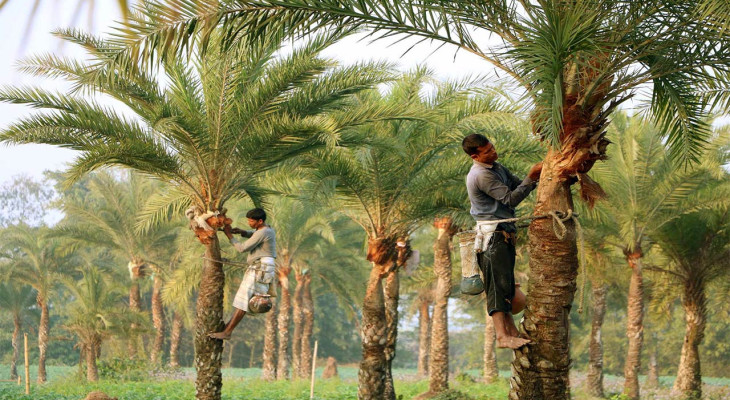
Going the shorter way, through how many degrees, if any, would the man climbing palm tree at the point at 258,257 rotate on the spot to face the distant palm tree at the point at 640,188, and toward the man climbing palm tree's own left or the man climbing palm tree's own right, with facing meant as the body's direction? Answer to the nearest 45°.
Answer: approximately 135° to the man climbing palm tree's own right

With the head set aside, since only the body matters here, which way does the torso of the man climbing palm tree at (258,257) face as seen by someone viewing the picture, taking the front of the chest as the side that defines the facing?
to the viewer's left

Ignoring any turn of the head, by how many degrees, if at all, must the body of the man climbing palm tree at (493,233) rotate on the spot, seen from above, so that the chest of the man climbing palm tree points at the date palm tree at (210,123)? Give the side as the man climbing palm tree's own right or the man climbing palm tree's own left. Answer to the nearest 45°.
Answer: approximately 135° to the man climbing palm tree's own left

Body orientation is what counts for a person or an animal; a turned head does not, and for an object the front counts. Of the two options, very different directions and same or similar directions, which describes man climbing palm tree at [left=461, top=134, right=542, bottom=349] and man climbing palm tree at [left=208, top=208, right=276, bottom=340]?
very different directions

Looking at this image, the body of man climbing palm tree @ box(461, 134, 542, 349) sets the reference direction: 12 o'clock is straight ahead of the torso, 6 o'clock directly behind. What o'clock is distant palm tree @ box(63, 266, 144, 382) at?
The distant palm tree is roughly at 8 o'clock from the man climbing palm tree.

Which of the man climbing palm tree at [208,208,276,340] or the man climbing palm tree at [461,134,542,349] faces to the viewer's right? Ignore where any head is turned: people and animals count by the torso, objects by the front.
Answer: the man climbing palm tree at [461,134,542,349]

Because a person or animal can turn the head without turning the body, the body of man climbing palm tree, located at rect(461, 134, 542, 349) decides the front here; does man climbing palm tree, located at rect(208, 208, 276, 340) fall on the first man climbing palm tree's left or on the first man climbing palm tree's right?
on the first man climbing palm tree's left

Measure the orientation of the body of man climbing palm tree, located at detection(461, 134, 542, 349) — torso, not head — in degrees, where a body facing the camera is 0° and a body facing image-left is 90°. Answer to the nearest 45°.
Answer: approximately 270°

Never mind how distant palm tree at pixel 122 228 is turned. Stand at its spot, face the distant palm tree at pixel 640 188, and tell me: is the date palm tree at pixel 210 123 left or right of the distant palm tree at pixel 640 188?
right

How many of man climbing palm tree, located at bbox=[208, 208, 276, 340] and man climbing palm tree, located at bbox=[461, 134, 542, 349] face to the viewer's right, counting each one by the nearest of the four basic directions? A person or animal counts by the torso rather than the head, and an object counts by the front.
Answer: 1

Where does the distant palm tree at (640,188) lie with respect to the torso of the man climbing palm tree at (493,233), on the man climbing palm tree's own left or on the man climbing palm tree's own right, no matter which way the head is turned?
on the man climbing palm tree's own left
